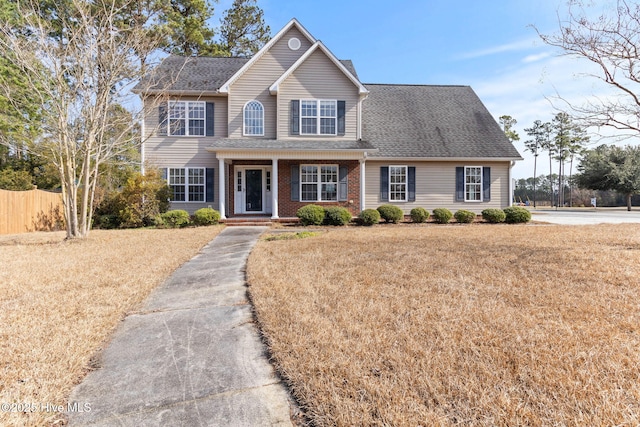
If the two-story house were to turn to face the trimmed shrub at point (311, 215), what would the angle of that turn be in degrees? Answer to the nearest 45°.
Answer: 0° — it already faces it

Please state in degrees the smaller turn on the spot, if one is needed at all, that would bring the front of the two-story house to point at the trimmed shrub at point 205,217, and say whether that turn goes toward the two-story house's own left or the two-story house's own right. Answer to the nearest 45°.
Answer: approximately 45° to the two-story house's own right

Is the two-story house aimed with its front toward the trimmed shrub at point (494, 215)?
no

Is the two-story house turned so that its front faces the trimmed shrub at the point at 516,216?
no

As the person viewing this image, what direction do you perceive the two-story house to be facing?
facing the viewer

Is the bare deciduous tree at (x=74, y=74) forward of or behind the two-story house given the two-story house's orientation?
forward

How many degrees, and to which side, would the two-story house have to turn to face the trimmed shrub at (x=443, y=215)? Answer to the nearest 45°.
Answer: approximately 90° to its left

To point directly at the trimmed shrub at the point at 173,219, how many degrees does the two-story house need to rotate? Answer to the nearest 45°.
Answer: approximately 45° to its right

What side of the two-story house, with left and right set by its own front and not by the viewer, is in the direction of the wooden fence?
right
